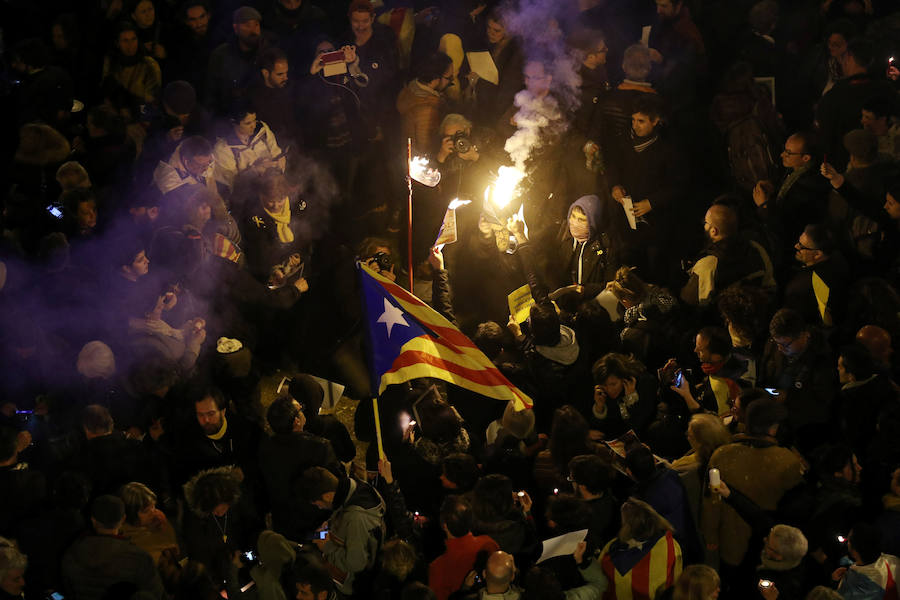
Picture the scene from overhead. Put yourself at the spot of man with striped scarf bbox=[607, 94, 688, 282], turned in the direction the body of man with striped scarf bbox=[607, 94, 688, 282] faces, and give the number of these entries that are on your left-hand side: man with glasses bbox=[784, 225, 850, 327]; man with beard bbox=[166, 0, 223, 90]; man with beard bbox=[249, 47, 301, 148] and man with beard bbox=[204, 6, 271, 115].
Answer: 1

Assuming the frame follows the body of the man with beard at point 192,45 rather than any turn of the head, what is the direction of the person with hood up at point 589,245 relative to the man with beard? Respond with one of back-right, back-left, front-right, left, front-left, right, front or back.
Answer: front

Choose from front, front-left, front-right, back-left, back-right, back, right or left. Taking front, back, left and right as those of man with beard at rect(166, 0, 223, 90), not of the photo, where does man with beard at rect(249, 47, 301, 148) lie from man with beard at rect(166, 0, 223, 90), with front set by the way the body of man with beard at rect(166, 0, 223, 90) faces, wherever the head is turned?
front

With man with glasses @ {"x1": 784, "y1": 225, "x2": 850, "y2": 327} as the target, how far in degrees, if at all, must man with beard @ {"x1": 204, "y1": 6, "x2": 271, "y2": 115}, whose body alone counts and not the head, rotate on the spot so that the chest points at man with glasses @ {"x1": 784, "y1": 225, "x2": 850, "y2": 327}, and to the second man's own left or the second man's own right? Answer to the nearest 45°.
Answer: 0° — they already face them

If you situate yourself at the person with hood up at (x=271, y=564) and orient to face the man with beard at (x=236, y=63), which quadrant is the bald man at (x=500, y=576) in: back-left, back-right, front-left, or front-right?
back-right

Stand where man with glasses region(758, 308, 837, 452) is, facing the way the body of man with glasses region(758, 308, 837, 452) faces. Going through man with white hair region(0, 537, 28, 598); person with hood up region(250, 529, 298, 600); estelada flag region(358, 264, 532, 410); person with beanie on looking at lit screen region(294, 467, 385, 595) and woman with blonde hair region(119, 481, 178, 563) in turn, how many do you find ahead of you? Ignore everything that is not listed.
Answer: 5

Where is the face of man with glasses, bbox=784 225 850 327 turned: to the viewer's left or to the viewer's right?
to the viewer's left

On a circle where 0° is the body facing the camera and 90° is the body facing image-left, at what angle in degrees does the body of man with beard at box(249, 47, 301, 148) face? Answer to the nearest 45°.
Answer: approximately 315°

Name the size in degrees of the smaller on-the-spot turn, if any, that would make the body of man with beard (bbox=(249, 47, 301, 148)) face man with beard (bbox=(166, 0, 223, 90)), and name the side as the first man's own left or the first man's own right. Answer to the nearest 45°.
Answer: approximately 180°

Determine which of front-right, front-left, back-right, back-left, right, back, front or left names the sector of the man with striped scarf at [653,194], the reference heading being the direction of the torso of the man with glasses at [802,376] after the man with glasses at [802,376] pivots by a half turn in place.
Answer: left

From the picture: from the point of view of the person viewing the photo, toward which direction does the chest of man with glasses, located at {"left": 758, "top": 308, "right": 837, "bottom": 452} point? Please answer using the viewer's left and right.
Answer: facing the viewer and to the left of the viewer

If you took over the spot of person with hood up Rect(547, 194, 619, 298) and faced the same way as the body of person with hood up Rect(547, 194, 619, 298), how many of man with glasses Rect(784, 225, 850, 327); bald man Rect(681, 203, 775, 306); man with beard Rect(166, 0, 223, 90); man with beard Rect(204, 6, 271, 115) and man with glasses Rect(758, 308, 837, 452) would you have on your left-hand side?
3

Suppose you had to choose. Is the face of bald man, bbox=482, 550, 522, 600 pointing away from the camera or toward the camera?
away from the camera
